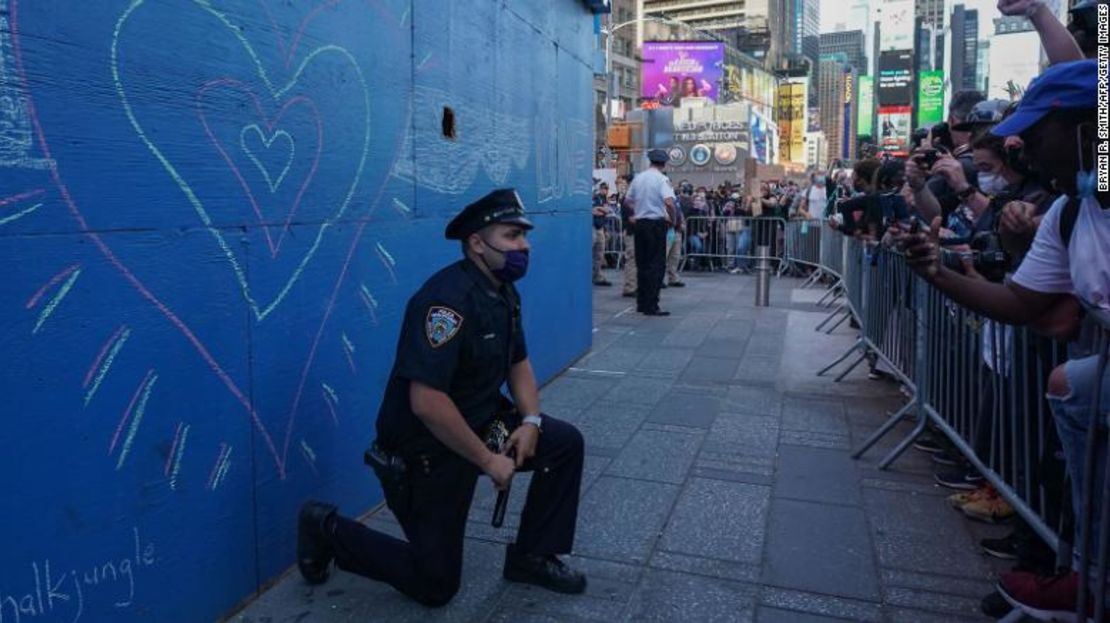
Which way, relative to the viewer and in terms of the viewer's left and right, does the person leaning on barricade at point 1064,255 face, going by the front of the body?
facing to the left of the viewer

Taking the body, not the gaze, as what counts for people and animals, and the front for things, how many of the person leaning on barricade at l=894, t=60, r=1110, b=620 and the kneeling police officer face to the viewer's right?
1

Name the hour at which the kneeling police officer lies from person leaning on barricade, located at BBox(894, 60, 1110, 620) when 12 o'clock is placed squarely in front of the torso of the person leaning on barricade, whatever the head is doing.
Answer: The kneeling police officer is roughly at 12 o'clock from the person leaning on barricade.

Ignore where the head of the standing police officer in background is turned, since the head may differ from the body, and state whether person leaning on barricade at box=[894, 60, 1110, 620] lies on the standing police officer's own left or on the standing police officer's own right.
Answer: on the standing police officer's own right

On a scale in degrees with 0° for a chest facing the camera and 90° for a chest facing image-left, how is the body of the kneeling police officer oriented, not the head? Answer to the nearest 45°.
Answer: approximately 270°

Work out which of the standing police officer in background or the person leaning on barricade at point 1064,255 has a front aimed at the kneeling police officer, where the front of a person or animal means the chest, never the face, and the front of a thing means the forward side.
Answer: the person leaning on barricade

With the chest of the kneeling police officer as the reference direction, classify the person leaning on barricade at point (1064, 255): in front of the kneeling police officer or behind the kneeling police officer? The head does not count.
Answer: in front

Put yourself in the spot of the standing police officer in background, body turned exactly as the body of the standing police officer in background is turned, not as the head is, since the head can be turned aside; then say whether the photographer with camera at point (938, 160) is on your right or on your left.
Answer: on your right

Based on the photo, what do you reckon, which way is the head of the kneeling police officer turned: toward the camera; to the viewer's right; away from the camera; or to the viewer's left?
to the viewer's right

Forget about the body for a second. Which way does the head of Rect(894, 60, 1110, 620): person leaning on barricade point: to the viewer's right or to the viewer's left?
to the viewer's left

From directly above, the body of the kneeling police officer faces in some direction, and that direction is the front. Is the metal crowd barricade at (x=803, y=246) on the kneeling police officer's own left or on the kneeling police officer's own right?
on the kneeling police officer's own left

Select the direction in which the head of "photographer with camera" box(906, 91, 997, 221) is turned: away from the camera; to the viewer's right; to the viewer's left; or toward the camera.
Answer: to the viewer's left
